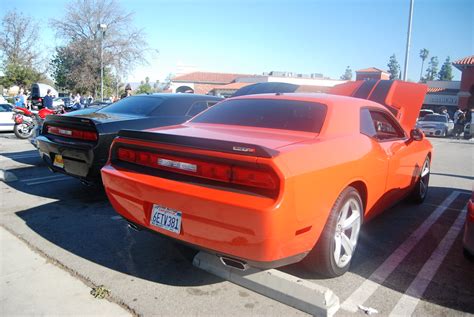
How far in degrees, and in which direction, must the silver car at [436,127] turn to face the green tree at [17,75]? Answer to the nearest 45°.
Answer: approximately 45° to its right

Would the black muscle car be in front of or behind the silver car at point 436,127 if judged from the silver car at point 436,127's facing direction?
in front

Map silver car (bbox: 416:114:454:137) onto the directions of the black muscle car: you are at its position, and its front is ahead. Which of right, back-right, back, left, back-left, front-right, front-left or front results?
front

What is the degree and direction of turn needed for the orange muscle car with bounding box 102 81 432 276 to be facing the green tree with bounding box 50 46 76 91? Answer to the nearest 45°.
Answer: approximately 90° to its left

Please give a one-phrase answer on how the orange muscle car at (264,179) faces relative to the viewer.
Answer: facing away from the viewer and to the right of the viewer

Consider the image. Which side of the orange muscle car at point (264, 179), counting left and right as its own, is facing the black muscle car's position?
left

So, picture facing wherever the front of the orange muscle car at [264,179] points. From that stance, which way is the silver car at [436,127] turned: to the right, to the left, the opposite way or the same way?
the opposite way

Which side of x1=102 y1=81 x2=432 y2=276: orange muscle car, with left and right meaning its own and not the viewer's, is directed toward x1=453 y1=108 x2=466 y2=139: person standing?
front

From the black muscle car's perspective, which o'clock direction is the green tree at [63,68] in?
The green tree is roughly at 10 o'clock from the black muscle car.

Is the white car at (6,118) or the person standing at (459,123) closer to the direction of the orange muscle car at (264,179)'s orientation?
the person standing

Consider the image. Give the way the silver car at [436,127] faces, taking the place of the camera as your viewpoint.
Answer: facing the viewer and to the left of the viewer

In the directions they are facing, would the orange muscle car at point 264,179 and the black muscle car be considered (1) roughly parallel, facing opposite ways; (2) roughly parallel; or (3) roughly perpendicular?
roughly parallel

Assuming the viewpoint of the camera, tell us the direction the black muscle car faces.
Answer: facing away from the viewer and to the right of the viewer

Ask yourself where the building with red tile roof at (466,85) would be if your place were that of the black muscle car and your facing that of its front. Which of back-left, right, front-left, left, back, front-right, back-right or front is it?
front

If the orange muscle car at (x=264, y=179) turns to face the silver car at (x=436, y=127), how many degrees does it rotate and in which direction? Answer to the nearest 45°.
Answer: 0° — it already faces it

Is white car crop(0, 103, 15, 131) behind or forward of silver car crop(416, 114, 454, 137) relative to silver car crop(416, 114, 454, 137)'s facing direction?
forward

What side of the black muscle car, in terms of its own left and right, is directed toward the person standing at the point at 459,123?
front

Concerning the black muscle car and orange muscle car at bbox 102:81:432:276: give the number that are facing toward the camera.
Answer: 0
